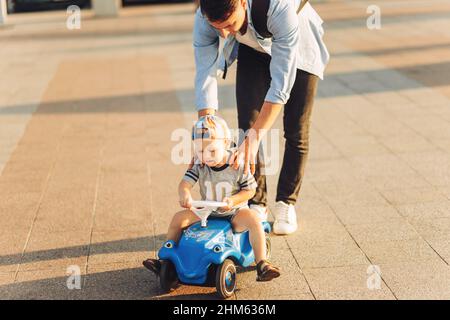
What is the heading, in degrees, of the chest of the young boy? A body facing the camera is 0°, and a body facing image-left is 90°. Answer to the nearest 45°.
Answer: approximately 0°

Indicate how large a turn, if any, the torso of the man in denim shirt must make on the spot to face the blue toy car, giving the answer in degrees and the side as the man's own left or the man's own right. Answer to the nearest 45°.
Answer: approximately 45° to the man's own left

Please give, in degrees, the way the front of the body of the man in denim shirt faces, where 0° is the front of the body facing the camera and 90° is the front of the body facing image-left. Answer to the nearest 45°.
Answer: approximately 45°

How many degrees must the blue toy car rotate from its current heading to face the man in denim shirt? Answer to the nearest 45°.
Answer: approximately 180°
